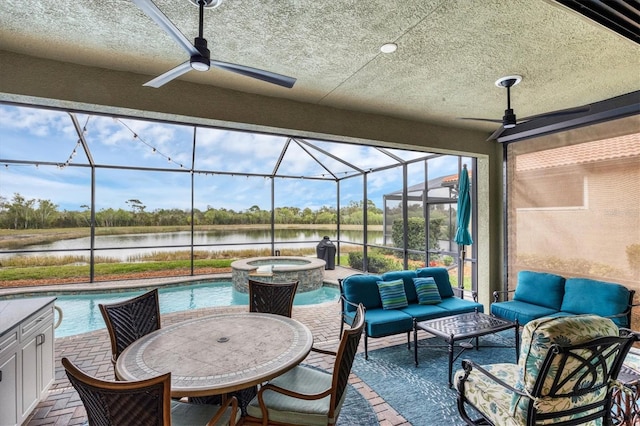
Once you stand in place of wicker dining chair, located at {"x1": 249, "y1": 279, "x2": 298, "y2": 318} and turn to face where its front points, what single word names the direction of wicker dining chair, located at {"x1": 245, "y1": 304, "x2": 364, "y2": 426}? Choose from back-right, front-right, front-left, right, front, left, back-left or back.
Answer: front-left

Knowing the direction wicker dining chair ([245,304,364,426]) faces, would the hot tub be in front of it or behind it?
in front

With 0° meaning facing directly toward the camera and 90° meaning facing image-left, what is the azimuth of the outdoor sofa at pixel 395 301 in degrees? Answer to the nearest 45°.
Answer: approximately 315°

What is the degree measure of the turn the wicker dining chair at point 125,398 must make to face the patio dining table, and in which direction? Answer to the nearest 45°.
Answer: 0° — it already faces it

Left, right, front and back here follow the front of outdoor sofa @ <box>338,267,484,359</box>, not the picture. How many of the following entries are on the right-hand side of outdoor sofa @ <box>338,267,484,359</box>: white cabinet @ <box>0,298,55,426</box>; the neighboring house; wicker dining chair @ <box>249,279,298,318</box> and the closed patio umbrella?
2

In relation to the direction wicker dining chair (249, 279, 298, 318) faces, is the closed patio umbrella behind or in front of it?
behind

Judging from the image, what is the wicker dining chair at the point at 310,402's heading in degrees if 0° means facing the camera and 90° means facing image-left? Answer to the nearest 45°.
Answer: approximately 135°
